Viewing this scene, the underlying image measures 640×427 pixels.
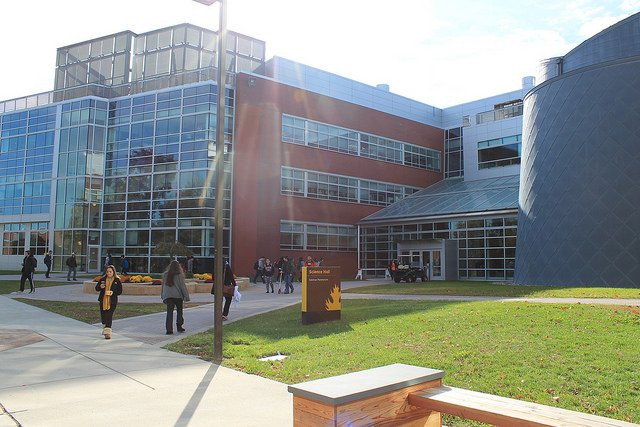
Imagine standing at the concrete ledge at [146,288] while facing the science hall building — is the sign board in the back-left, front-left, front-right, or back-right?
back-right

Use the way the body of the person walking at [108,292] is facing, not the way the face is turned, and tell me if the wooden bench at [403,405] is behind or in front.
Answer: in front

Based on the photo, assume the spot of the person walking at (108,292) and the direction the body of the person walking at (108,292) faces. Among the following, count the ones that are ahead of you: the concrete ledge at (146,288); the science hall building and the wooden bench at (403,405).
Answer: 1

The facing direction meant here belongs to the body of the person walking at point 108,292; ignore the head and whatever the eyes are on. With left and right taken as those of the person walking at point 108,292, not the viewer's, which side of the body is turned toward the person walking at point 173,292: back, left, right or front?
left

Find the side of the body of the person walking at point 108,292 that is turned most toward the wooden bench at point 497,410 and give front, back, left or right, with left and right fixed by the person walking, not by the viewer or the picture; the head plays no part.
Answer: front

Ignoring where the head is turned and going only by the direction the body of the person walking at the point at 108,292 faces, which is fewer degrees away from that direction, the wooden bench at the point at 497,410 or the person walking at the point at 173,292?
the wooden bench

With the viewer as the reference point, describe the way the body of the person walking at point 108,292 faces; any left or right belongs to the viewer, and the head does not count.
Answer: facing the viewer

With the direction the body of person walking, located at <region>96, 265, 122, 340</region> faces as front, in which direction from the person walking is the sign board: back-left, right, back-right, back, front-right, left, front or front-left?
left

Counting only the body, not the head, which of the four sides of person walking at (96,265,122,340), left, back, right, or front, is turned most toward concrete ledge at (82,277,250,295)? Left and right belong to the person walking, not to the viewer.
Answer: back

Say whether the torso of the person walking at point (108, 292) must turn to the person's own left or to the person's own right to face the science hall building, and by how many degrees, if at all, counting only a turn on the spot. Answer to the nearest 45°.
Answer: approximately 180°

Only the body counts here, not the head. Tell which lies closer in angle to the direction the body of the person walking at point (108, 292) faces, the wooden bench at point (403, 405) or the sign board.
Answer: the wooden bench
